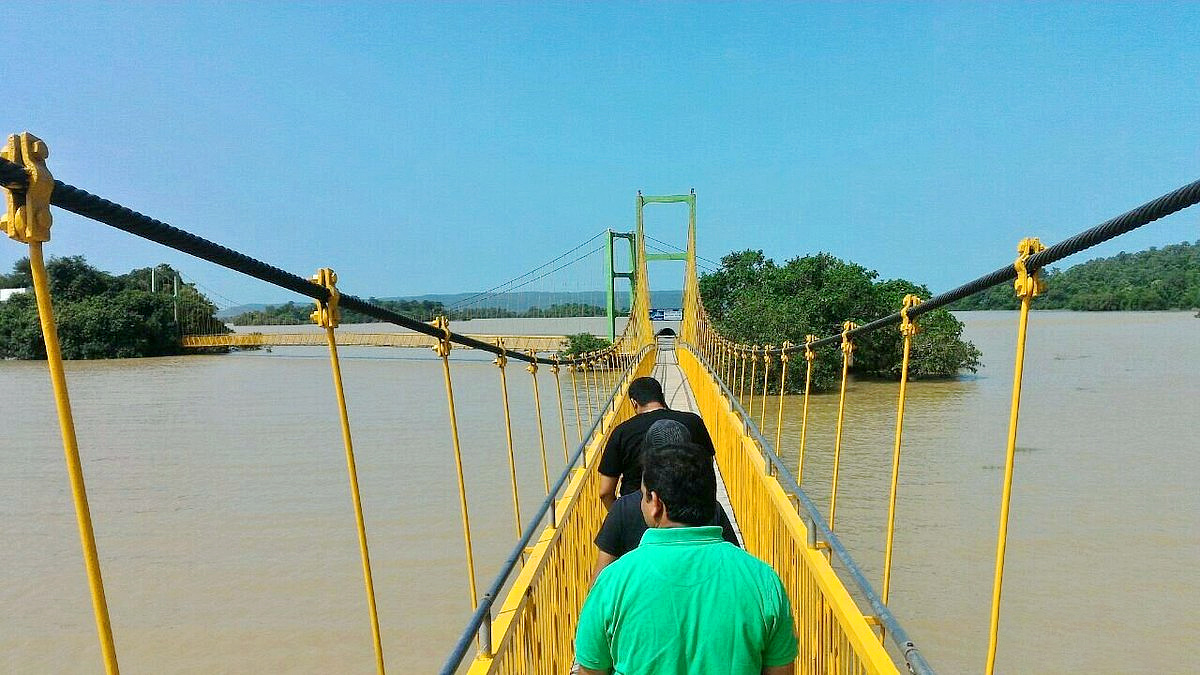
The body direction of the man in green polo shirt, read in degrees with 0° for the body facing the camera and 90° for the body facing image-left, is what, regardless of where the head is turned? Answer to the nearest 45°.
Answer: approximately 180°

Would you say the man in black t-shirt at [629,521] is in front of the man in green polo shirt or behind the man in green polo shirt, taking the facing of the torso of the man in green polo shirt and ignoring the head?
in front

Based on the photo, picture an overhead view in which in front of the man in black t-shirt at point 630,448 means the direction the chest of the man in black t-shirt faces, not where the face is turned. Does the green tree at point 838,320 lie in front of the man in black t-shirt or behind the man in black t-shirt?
in front

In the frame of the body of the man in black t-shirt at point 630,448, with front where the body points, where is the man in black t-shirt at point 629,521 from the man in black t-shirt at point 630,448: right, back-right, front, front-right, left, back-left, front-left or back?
back

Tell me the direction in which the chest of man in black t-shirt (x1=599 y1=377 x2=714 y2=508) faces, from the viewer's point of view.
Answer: away from the camera

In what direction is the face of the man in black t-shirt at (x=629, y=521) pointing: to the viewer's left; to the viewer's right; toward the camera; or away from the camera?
away from the camera

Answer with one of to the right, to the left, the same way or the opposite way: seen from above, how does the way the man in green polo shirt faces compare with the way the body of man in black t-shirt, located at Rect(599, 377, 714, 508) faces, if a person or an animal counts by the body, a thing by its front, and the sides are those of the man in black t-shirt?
the same way

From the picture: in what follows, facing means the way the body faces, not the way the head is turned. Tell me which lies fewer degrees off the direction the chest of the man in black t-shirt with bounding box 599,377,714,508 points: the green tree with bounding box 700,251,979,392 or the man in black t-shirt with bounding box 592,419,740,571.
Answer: the green tree

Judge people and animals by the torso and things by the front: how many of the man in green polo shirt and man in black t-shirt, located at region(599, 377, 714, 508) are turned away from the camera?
2

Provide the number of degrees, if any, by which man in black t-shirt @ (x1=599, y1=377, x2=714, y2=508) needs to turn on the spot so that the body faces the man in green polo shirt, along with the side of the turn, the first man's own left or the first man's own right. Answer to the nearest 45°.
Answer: approximately 180°

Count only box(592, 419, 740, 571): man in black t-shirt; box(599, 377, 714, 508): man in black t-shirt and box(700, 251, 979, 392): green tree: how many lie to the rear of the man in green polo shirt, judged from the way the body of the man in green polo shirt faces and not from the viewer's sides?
0

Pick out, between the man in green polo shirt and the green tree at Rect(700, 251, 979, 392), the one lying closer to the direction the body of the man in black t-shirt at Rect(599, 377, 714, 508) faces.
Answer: the green tree

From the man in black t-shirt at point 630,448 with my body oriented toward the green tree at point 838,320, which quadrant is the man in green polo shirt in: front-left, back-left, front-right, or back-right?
back-right
